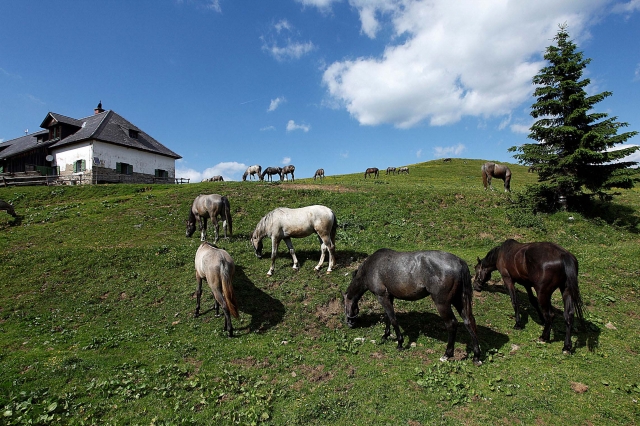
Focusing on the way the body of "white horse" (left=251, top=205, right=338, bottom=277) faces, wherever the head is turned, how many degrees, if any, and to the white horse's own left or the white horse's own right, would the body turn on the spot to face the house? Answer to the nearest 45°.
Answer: approximately 45° to the white horse's own right

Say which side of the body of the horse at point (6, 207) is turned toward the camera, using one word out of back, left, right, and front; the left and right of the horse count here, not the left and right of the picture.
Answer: right

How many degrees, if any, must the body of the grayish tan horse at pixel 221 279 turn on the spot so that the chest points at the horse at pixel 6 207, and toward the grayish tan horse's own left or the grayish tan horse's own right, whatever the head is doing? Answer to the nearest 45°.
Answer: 0° — it already faces it

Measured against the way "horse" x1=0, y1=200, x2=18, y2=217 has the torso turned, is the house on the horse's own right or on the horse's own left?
on the horse's own left

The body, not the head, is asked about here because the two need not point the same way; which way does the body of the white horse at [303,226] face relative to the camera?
to the viewer's left

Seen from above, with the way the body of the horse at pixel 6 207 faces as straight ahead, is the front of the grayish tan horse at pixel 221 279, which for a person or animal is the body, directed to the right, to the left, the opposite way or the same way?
to the left

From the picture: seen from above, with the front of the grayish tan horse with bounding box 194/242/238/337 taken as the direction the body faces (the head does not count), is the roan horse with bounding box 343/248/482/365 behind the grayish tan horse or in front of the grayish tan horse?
behind

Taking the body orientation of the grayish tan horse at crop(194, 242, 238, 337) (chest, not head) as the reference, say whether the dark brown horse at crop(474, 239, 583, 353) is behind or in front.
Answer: behind

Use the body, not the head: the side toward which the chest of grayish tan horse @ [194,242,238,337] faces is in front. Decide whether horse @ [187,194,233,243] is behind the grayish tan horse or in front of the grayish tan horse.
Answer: in front

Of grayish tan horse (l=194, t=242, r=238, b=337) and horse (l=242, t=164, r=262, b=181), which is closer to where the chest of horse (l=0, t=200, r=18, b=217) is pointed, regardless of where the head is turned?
the horse

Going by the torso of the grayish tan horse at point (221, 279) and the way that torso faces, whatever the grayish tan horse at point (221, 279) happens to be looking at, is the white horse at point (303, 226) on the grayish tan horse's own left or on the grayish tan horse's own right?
on the grayish tan horse's own right

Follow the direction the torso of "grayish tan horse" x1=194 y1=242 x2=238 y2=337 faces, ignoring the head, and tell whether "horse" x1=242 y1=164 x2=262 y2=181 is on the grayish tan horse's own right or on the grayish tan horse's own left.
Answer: on the grayish tan horse's own right

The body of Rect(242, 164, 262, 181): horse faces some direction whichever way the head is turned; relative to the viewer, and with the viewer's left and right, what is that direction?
facing to the left of the viewer

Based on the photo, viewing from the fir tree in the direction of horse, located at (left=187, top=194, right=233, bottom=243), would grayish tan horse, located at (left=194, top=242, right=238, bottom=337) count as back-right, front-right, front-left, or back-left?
front-left
